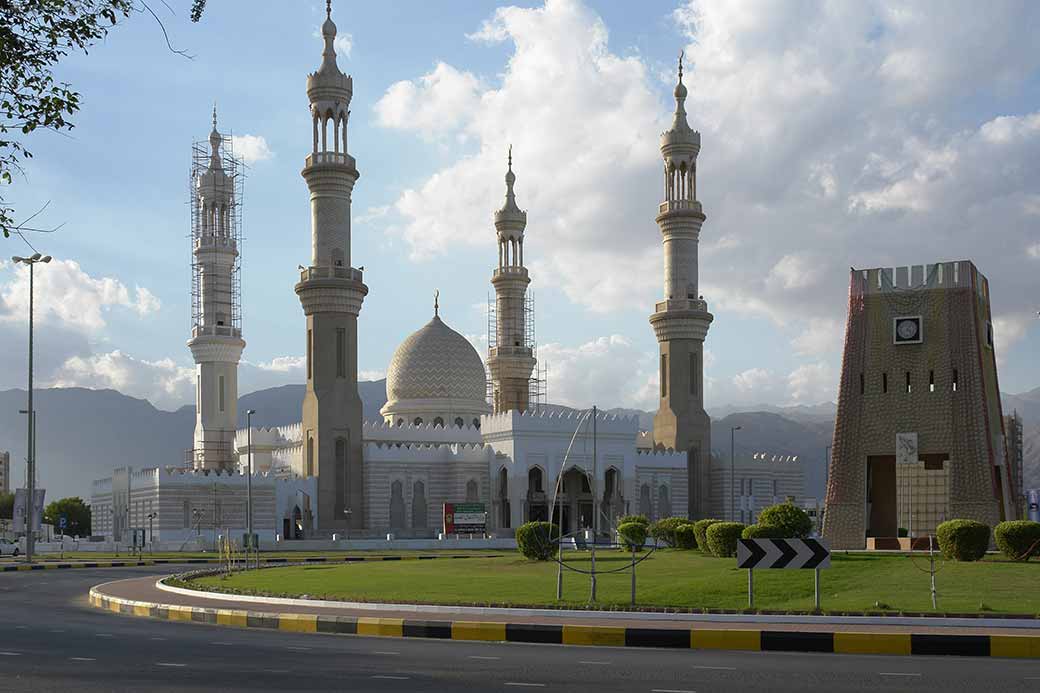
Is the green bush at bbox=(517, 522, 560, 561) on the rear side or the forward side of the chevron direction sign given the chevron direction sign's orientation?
on the rear side

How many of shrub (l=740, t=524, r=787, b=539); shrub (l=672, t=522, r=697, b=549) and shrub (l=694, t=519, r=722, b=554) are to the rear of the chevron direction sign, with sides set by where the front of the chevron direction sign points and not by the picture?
3

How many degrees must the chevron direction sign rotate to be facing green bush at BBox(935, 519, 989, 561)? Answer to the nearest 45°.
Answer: approximately 180°

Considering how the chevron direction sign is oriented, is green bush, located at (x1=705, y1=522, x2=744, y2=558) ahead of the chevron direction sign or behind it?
behind

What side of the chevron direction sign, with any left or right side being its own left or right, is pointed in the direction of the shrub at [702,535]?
back

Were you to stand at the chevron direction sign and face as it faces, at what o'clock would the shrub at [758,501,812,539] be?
The shrub is roughly at 6 o'clock from the chevron direction sign.

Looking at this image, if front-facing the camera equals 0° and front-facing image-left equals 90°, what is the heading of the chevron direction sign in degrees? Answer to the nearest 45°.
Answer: approximately 0°

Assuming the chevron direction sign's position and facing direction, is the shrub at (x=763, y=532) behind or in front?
behind

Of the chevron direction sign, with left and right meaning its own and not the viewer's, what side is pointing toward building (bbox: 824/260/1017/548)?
back

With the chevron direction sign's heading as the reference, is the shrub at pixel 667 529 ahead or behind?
behind

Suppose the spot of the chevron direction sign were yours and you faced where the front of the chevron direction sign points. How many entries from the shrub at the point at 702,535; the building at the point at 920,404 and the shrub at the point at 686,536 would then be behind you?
3
